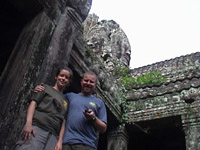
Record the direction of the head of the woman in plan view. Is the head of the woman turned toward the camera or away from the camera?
toward the camera

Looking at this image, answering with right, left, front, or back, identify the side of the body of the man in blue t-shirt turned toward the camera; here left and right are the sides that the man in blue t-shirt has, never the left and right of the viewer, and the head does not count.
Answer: front

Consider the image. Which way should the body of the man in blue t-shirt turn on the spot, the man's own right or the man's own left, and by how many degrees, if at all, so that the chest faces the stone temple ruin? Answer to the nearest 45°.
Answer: approximately 180°

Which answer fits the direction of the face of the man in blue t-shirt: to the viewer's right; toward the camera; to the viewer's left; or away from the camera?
toward the camera
